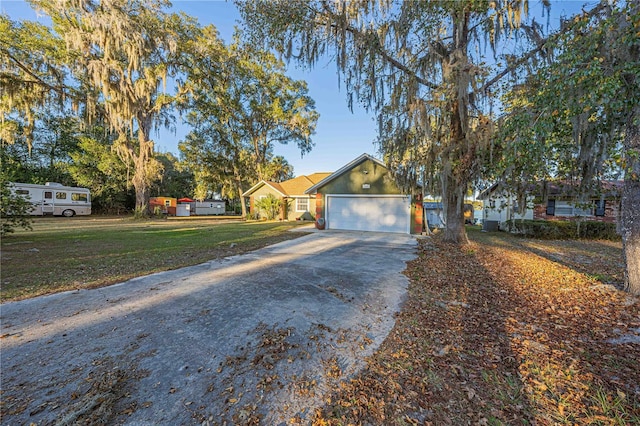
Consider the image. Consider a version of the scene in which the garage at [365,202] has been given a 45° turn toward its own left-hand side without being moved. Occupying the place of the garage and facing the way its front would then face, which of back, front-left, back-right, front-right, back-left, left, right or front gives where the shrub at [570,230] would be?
front-left

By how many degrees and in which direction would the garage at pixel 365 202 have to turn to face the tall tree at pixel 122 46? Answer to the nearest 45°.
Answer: approximately 90° to its right

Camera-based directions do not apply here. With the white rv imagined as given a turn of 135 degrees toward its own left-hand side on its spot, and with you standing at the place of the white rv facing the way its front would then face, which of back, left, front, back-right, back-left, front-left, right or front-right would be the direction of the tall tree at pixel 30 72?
back-left

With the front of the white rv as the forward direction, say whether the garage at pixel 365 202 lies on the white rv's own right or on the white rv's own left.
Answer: on the white rv's own right

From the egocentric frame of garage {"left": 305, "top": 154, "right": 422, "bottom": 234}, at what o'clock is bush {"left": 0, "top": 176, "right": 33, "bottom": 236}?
The bush is roughly at 2 o'clock from the garage.

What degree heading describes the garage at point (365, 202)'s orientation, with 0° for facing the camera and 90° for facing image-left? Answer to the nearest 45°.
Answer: approximately 0°

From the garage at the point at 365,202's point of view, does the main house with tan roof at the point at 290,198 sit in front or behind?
behind

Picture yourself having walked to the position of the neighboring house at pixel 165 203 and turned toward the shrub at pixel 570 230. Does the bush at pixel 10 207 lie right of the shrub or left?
right

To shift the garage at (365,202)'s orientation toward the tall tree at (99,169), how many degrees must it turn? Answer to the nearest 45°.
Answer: approximately 90° to its right
